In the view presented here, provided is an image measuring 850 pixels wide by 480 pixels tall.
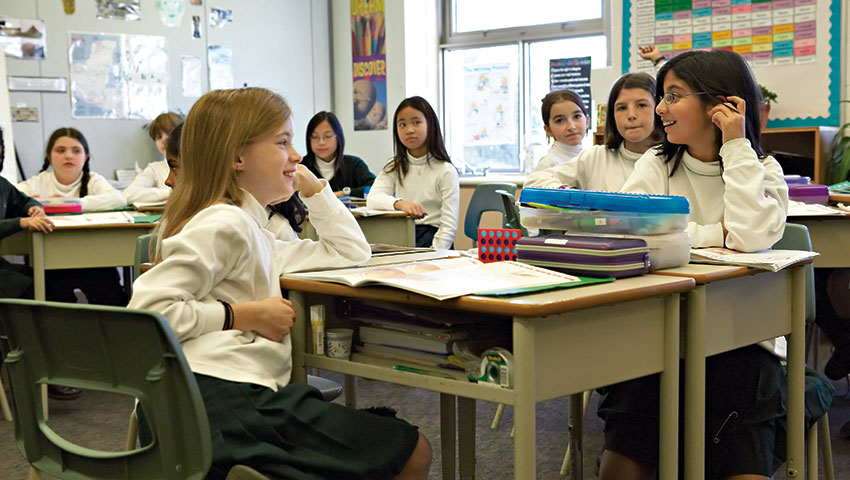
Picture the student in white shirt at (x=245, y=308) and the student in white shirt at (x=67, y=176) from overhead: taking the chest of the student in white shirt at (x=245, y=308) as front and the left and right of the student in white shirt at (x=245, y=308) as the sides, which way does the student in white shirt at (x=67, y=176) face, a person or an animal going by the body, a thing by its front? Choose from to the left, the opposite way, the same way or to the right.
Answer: to the right

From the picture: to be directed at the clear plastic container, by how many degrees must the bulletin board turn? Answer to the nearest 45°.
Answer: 0° — it already faces it

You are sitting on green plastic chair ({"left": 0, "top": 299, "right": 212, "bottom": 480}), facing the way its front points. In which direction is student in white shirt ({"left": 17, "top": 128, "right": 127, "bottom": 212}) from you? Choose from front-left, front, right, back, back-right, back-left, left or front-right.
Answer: front-left

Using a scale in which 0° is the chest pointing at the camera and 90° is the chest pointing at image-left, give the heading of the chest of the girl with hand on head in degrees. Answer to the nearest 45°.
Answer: approximately 45°

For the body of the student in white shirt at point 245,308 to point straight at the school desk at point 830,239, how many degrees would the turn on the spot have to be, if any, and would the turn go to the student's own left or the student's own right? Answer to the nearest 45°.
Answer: approximately 45° to the student's own left

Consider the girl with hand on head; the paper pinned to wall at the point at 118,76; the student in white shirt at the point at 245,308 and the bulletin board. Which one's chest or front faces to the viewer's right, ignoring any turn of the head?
the student in white shirt

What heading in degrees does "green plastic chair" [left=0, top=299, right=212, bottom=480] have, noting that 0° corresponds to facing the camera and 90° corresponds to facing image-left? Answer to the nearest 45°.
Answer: approximately 225°

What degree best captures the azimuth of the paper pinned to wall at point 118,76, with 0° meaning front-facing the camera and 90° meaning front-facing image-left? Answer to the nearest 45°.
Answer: approximately 0°
